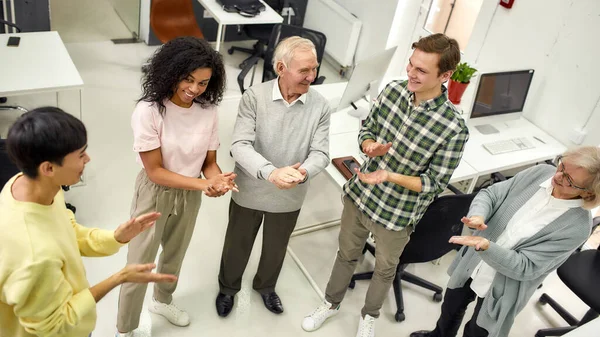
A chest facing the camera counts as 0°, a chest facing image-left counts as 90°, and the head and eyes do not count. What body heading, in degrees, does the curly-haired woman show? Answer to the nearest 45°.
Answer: approximately 315°

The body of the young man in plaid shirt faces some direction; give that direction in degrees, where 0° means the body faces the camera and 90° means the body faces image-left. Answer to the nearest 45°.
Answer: approximately 45°

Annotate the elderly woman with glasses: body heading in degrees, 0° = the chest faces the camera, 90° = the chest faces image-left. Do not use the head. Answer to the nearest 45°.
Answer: approximately 45°

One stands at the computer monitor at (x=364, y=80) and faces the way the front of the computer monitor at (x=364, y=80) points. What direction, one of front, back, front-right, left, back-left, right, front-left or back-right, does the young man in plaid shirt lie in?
back-left

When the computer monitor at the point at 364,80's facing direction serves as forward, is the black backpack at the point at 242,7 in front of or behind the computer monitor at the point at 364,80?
in front

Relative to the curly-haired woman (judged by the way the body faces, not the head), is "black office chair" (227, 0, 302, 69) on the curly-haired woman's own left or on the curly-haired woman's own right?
on the curly-haired woman's own left

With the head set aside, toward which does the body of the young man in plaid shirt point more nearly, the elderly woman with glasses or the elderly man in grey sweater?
the elderly man in grey sweater

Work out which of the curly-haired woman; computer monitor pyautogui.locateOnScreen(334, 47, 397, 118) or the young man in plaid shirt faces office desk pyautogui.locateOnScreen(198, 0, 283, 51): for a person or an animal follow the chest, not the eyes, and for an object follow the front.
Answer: the computer monitor

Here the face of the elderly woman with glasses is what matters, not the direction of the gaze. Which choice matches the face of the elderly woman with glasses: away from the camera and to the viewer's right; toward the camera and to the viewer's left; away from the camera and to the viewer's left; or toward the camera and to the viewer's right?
toward the camera and to the viewer's left

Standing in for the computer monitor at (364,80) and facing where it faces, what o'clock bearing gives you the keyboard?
The keyboard is roughly at 4 o'clock from the computer monitor.

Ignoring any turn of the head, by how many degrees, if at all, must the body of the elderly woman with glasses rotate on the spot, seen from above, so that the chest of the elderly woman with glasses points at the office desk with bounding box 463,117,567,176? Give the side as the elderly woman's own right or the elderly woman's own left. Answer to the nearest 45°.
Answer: approximately 135° to the elderly woman's own right
